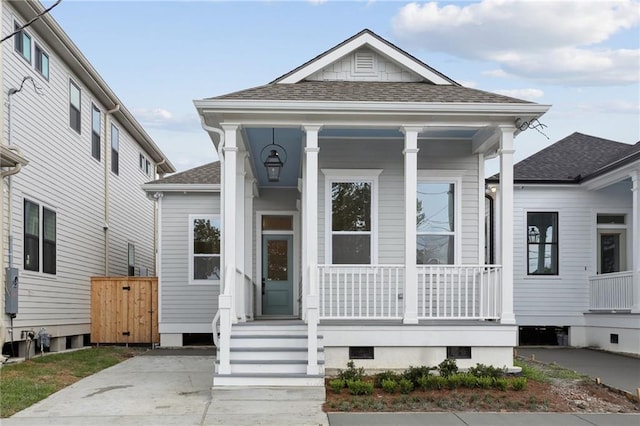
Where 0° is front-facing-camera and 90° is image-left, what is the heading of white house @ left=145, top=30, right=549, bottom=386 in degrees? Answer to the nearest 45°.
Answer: approximately 0°

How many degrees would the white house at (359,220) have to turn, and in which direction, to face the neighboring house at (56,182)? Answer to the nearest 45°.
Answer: approximately 135° to its right

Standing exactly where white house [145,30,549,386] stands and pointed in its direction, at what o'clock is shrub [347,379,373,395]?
The shrub is roughly at 12 o'clock from the white house.

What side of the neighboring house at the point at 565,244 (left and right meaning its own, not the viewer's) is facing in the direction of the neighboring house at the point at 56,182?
right

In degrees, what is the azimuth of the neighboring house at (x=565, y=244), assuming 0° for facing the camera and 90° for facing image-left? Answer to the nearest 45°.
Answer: approximately 0°

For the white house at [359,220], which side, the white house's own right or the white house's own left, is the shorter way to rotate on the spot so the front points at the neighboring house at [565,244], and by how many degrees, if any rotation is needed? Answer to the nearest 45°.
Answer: approximately 135° to the white house's own left

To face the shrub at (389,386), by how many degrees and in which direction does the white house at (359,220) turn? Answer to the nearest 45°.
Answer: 0° — it already faces it
